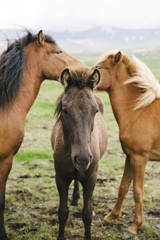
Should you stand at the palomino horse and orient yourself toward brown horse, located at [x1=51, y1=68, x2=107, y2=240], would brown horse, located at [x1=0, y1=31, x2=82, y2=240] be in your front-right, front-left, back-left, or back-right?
front-right

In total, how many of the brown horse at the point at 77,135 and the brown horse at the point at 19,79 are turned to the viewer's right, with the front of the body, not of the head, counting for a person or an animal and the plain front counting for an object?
1

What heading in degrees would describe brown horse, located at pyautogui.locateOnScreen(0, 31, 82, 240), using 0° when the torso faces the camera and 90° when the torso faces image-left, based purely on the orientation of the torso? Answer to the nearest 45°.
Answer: approximately 270°

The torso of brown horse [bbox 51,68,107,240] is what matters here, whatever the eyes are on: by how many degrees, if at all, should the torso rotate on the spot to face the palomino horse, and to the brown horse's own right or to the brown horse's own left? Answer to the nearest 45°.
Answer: approximately 135° to the brown horse's own left

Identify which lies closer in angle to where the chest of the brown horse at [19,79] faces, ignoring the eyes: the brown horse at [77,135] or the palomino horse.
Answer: the palomino horse

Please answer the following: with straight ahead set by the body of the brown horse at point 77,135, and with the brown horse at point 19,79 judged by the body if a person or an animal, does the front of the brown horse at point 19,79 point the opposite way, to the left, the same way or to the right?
to the left

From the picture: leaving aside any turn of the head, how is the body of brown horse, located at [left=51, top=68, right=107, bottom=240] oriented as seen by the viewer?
toward the camera

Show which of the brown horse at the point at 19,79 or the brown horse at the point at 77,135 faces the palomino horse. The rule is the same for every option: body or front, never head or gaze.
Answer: the brown horse at the point at 19,79

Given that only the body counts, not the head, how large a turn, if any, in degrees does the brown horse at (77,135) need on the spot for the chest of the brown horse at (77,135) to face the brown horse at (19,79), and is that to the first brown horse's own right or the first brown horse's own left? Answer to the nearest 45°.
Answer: approximately 135° to the first brown horse's own right

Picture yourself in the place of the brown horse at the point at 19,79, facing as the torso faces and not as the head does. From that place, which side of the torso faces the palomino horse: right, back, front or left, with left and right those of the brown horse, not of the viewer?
front

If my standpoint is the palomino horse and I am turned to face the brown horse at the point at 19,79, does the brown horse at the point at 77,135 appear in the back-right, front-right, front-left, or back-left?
front-left
